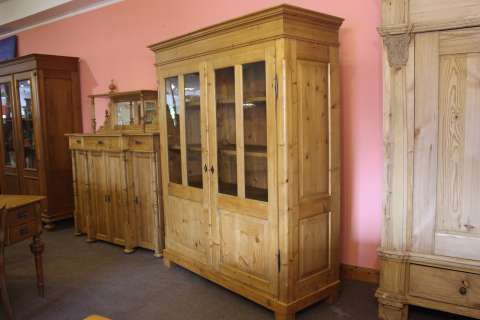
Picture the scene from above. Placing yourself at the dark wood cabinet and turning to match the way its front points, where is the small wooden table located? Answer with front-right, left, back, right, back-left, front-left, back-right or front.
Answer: front-left

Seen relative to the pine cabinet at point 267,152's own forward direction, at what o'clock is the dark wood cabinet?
The dark wood cabinet is roughly at 3 o'clock from the pine cabinet.

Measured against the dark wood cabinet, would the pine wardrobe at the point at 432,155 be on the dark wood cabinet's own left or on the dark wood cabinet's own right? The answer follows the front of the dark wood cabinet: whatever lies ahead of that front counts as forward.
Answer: on the dark wood cabinet's own left

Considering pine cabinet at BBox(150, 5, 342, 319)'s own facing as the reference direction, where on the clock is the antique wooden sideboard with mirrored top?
The antique wooden sideboard with mirrored top is roughly at 3 o'clock from the pine cabinet.

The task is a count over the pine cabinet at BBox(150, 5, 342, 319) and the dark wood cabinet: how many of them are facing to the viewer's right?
0

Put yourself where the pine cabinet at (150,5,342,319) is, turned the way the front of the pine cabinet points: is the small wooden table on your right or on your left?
on your right

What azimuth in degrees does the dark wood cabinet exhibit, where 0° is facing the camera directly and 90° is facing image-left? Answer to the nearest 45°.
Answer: approximately 45°

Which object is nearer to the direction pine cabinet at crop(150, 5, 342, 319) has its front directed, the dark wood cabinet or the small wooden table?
the small wooden table

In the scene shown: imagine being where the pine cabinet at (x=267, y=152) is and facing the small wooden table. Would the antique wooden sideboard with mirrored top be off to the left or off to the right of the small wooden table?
right

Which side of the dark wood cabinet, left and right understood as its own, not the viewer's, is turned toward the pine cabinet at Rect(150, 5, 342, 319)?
left

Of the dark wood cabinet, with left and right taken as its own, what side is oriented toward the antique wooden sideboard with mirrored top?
left
